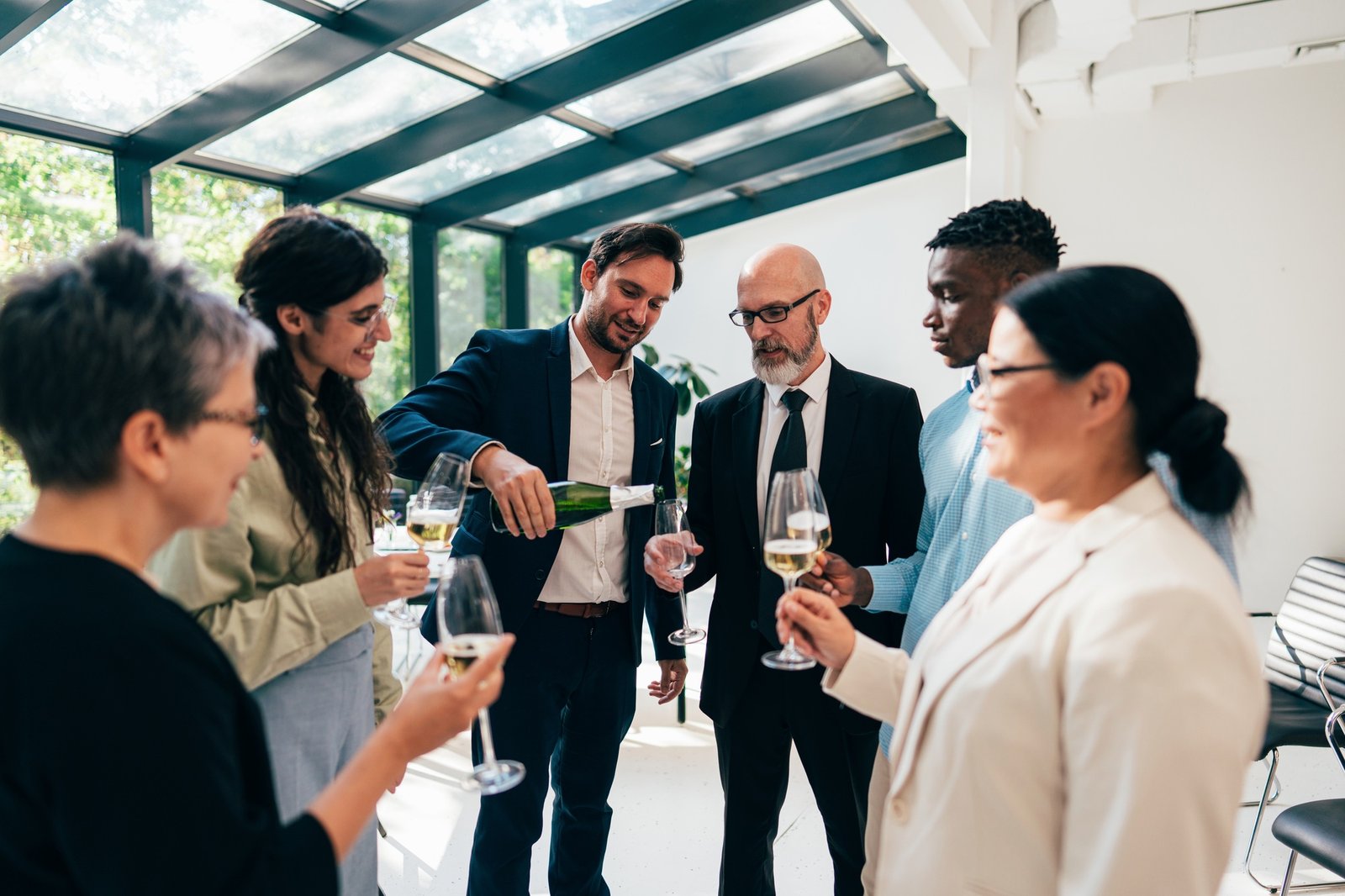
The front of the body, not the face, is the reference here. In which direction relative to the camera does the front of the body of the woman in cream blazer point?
to the viewer's left

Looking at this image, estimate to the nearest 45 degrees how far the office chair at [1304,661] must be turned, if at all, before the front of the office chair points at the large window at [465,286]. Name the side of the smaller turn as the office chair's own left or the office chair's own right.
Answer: approximately 45° to the office chair's own right

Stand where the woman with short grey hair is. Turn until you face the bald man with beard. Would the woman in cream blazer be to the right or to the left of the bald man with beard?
right

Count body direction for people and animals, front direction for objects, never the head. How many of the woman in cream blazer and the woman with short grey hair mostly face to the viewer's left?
1

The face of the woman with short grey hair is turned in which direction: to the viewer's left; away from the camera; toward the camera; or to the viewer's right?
to the viewer's right

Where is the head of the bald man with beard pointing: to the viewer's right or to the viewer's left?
to the viewer's left

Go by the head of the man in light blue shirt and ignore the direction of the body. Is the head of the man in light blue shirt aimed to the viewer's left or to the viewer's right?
to the viewer's left

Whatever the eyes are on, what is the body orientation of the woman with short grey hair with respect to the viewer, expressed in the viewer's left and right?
facing away from the viewer and to the right of the viewer

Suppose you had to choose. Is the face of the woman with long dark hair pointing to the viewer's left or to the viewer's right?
to the viewer's right

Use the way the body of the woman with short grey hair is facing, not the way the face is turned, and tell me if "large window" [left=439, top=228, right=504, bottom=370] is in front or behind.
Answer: in front

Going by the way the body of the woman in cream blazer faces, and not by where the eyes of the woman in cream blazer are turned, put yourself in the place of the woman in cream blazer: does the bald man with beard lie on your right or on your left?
on your right

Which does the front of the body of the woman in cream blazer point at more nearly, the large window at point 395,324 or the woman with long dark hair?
the woman with long dark hair
